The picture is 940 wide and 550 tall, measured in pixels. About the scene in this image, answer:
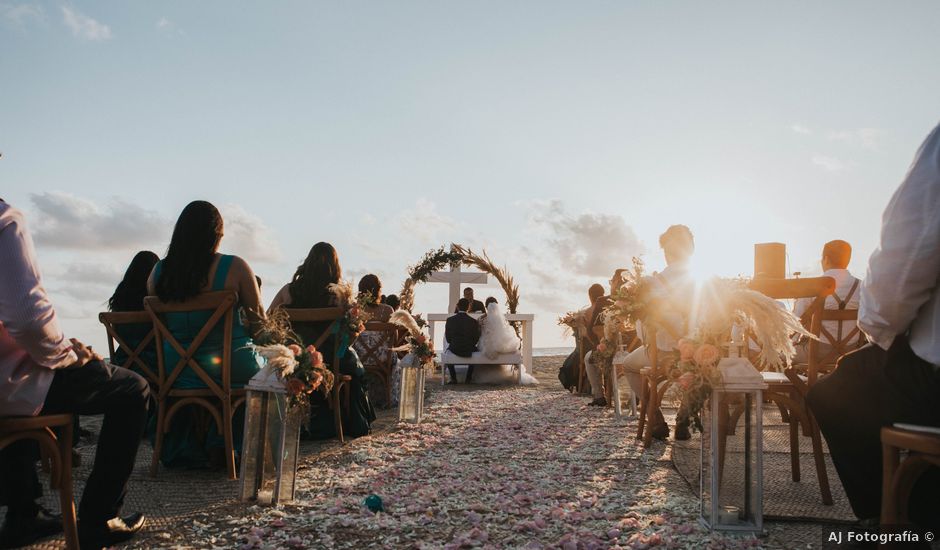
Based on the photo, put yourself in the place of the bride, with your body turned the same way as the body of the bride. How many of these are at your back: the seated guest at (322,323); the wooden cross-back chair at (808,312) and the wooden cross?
2

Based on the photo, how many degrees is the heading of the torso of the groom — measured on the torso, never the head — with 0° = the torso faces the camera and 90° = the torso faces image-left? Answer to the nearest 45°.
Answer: approximately 180°

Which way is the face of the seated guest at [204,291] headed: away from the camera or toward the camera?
away from the camera

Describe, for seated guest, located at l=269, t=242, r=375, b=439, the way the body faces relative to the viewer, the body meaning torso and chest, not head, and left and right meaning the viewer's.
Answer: facing away from the viewer and to the right of the viewer

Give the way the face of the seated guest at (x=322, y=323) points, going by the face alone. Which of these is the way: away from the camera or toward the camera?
away from the camera

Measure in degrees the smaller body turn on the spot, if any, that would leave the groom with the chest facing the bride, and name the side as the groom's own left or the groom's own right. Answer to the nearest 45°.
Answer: approximately 90° to the groom's own right

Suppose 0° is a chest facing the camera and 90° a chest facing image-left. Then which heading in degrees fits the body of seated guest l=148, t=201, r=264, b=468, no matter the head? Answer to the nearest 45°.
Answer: approximately 180°

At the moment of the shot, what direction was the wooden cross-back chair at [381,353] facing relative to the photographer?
facing away from the viewer and to the right of the viewer

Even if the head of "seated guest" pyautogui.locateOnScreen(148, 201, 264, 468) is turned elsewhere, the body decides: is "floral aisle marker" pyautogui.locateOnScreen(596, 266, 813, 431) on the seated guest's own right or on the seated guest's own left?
on the seated guest's own right

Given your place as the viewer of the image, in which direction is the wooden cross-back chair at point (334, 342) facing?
facing away from the viewer and to the right of the viewer

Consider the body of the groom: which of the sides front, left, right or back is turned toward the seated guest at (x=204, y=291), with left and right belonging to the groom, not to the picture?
back

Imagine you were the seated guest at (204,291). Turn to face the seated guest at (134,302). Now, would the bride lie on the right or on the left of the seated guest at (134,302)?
right

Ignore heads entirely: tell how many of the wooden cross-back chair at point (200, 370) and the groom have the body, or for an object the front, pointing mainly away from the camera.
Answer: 2
